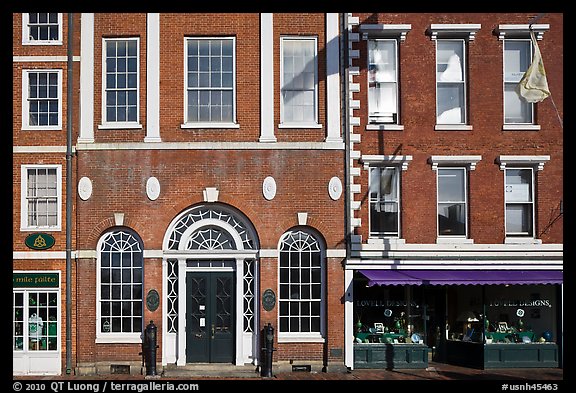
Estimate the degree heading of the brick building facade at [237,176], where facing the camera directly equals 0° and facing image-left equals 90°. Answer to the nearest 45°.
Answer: approximately 0°

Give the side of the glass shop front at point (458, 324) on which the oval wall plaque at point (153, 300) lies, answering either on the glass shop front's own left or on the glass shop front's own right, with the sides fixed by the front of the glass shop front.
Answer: on the glass shop front's own right

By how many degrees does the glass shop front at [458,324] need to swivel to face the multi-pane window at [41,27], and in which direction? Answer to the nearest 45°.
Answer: approximately 90° to its right

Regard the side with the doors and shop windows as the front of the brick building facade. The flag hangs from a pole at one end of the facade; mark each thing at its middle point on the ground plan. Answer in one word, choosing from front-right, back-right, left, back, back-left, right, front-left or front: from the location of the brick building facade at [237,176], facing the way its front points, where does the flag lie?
left
